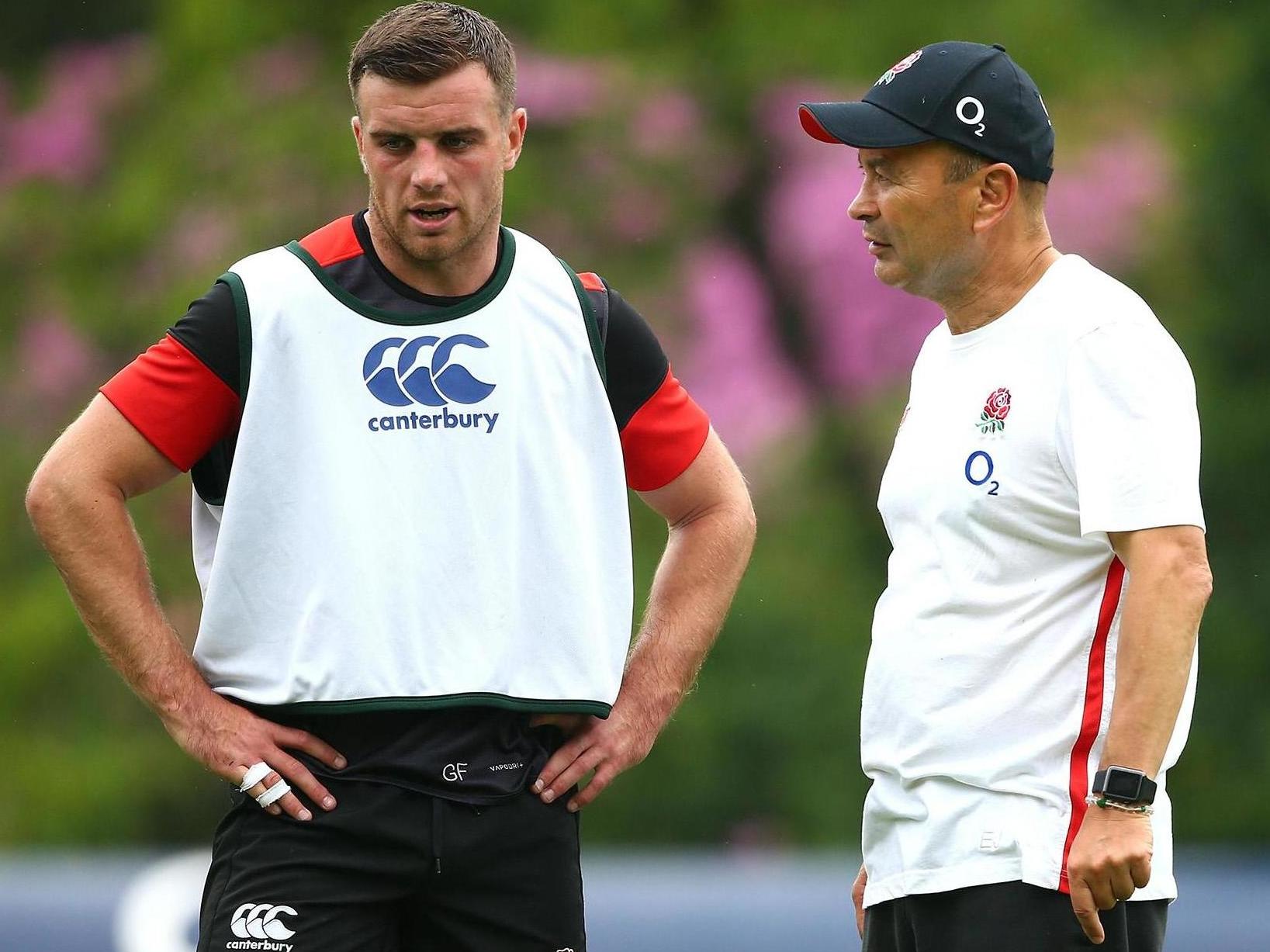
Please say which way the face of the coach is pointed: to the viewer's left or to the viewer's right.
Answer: to the viewer's left

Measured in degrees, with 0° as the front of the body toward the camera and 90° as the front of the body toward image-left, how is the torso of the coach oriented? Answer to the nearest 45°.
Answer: approximately 45°
